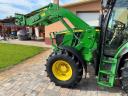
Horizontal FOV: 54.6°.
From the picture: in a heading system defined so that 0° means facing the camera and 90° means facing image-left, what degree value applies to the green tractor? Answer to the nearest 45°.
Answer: approximately 90°

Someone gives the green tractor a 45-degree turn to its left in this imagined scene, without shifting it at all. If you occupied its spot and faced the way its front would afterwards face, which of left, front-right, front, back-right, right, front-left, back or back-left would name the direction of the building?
back-right
